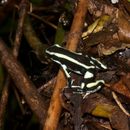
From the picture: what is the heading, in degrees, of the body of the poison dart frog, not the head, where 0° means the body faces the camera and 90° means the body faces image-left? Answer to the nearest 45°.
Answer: approximately 135°

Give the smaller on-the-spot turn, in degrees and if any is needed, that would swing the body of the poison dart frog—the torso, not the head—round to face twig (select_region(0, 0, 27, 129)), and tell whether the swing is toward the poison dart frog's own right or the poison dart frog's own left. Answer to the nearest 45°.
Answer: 0° — it already faces it
